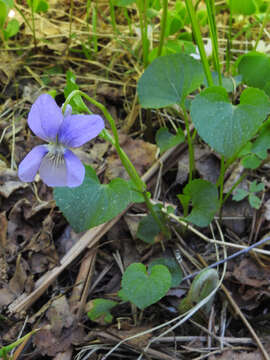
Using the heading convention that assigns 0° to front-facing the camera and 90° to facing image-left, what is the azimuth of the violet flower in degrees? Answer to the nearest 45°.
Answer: approximately 0°

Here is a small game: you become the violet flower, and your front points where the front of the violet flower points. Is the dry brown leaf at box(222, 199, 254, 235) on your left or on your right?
on your left
